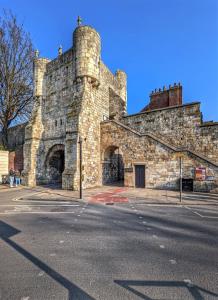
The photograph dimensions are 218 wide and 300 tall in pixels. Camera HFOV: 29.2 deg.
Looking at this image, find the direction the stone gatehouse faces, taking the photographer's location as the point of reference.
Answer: facing the viewer and to the left of the viewer
